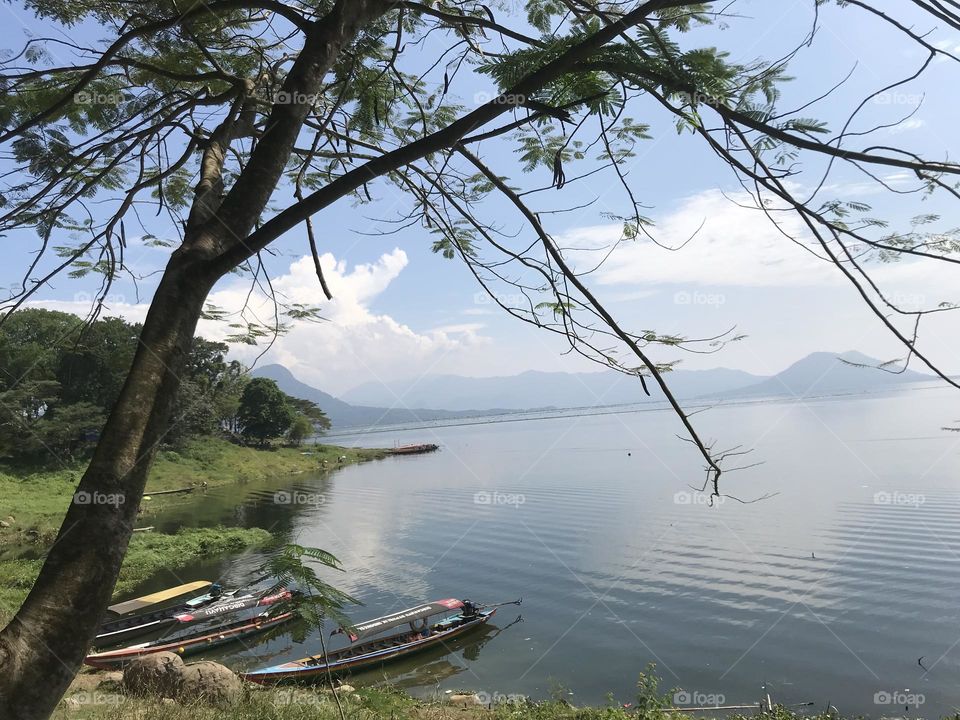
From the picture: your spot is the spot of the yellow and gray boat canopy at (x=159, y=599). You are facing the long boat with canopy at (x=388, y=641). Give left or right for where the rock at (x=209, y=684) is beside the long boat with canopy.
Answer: right

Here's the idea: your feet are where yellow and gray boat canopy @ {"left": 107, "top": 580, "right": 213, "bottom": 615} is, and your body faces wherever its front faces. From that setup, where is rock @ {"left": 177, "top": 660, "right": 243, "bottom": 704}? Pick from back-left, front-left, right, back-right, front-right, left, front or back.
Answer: front-left

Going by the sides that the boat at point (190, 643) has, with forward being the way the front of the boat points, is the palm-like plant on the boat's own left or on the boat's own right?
on the boat's own left

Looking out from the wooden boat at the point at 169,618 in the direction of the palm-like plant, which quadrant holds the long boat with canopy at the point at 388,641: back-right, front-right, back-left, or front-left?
front-left

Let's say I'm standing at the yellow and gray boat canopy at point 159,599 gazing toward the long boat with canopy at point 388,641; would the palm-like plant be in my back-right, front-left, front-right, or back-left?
front-right

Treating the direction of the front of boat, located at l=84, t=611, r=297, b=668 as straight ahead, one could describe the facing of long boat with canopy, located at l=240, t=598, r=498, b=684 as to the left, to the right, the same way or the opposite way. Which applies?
the same way

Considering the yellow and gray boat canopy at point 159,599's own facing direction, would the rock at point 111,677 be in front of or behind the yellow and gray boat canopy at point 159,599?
in front

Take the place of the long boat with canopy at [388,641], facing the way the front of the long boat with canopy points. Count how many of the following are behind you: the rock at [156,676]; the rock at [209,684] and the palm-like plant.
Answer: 0

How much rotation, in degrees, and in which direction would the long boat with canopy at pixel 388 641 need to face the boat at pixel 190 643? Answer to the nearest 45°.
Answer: approximately 45° to its right

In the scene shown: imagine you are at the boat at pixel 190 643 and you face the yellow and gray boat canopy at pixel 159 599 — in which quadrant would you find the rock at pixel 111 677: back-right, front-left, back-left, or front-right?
back-left

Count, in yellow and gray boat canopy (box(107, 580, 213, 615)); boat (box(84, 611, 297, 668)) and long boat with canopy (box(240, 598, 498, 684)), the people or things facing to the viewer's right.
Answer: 0

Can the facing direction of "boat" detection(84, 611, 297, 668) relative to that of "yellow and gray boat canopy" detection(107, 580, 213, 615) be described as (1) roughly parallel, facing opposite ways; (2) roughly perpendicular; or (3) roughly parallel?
roughly parallel

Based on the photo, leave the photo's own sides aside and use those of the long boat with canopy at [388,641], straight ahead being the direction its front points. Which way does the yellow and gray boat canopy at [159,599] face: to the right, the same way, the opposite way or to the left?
the same way

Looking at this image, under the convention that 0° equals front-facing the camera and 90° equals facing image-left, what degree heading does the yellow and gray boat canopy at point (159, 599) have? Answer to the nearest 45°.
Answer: approximately 45°

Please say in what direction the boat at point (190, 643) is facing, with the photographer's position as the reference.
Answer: facing the viewer and to the left of the viewer
